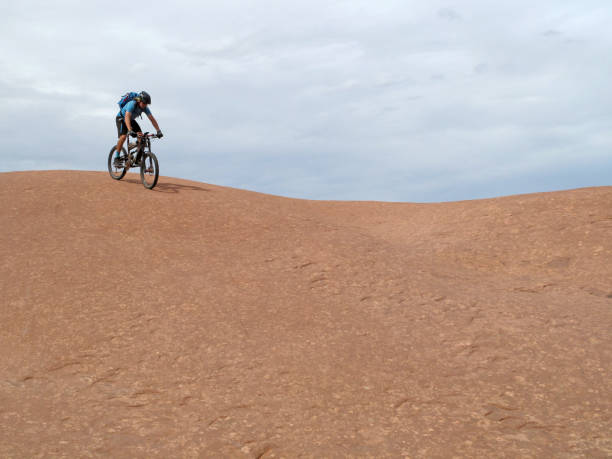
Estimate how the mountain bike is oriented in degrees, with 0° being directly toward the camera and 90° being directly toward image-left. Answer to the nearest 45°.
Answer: approximately 315°

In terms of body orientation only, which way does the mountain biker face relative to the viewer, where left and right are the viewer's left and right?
facing the viewer and to the right of the viewer
